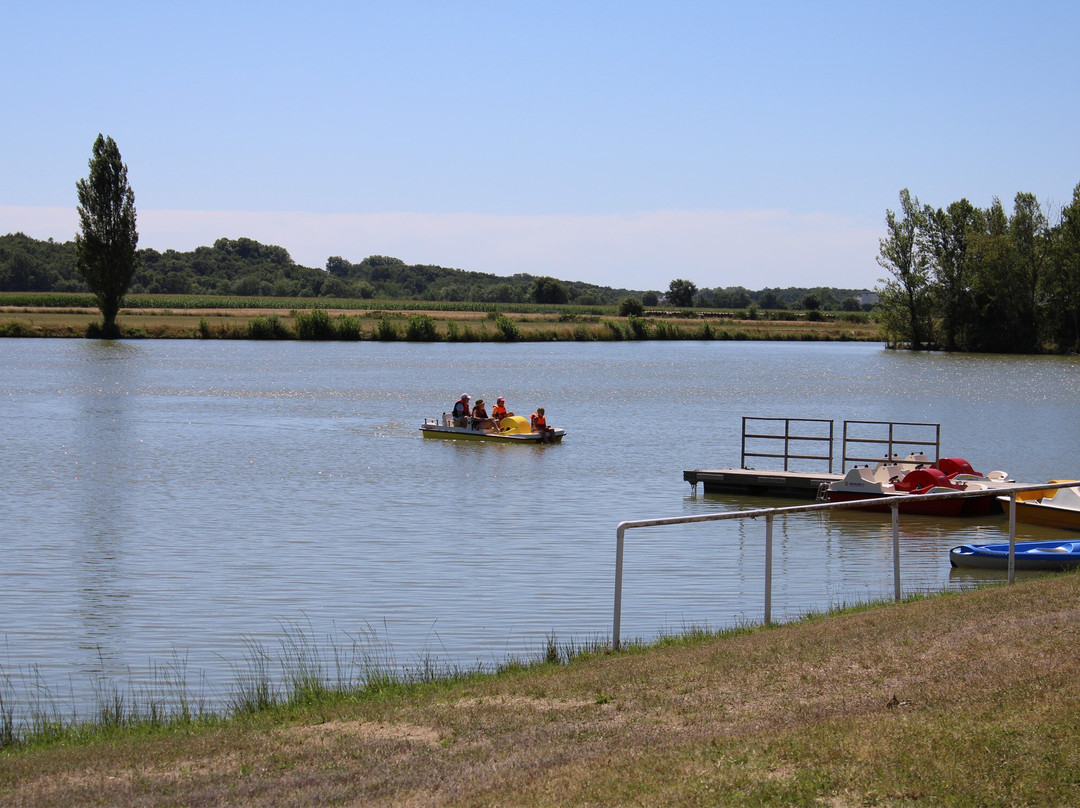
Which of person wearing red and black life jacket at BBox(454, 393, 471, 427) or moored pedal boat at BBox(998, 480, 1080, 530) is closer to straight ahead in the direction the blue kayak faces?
the person wearing red and black life jacket

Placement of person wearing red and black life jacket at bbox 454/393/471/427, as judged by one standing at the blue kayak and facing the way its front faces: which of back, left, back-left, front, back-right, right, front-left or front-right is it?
front-right

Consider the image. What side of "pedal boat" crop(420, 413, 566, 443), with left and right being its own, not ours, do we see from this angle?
right

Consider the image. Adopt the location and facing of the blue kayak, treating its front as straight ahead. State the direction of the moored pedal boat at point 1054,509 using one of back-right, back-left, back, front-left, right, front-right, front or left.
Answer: right

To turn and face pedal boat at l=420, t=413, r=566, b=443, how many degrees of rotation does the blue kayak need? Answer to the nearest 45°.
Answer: approximately 45° to its right

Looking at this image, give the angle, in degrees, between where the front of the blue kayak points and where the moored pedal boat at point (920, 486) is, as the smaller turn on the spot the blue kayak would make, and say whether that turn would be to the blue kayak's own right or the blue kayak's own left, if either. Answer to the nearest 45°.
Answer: approximately 90° to the blue kayak's own right

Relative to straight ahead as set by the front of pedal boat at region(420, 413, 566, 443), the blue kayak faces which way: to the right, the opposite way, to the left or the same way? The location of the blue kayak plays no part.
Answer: the opposite way

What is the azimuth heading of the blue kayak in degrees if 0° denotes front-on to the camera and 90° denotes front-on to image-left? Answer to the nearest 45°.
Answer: approximately 90°
